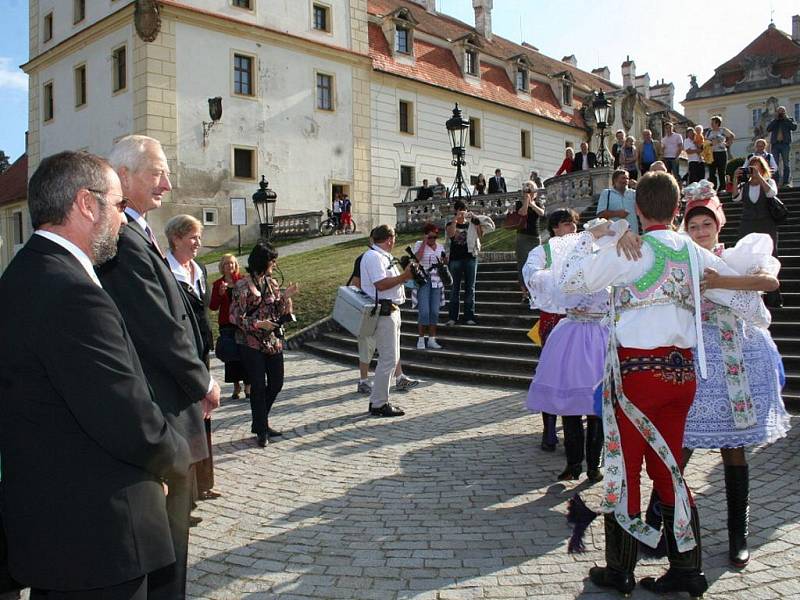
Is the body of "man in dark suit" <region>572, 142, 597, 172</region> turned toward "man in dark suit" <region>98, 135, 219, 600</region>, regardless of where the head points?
yes

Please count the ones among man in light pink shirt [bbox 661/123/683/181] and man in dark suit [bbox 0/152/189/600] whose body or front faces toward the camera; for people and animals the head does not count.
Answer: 1

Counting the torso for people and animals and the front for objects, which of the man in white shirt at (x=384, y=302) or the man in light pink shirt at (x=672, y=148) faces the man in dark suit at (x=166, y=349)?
the man in light pink shirt at (x=672, y=148)

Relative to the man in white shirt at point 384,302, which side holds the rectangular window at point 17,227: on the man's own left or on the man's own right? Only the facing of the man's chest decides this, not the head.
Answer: on the man's own left

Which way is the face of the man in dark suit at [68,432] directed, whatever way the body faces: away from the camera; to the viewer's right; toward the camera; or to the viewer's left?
to the viewer's right

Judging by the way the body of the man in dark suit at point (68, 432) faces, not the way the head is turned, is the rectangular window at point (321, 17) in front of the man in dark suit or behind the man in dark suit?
in front

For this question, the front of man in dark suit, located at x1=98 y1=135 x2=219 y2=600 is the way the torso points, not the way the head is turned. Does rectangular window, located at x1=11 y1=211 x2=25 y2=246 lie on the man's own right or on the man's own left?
on the man's own left

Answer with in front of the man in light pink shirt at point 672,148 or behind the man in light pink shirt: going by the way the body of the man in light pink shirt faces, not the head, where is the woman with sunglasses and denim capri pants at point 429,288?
in front

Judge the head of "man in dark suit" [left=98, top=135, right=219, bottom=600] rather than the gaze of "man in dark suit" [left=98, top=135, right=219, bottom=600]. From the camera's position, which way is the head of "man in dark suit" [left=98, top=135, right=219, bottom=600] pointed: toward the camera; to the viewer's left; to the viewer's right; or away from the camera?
to the viewer's right

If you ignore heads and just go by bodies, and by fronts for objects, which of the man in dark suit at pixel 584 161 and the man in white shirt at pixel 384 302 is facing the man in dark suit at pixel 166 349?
the man in dark suit at pixel 584 161

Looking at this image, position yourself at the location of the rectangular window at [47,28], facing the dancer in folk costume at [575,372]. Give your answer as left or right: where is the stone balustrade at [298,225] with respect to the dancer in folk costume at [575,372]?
left

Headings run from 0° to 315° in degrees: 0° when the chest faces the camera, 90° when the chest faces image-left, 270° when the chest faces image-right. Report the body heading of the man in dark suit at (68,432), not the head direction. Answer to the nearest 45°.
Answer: approximately 225°

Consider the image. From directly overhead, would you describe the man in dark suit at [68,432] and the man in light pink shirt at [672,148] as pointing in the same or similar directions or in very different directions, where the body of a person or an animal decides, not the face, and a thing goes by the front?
very different directions

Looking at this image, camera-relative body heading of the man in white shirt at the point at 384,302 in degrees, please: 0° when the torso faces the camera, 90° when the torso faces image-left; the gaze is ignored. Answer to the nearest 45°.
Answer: approximately 270°
